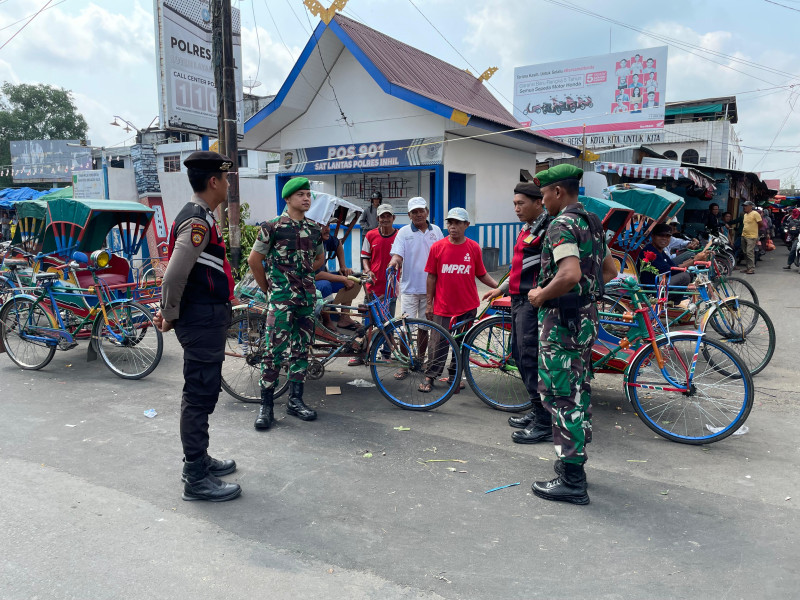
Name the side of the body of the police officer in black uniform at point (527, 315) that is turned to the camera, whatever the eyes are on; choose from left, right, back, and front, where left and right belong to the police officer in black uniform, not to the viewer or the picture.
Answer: left

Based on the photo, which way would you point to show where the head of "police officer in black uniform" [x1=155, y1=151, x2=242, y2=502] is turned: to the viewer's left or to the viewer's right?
to the viewer's right

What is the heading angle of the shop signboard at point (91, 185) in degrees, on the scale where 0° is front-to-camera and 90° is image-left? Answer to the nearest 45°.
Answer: approximately 0°

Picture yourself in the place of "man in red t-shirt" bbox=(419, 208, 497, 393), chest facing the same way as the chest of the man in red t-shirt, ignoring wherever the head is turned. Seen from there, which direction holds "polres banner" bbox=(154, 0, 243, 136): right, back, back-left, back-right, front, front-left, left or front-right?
back-right

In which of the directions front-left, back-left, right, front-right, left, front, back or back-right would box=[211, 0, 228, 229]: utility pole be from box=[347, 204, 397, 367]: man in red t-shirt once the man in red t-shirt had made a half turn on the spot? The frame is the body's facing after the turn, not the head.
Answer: front-left

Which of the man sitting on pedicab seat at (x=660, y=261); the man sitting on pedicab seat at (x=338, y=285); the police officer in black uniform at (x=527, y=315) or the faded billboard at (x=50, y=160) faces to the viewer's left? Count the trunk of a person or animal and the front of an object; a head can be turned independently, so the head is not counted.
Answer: the police officer in black uniform

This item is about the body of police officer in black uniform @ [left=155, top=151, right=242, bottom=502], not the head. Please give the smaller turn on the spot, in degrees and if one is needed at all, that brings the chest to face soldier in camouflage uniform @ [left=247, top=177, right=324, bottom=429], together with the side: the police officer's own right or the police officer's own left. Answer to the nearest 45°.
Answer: approximately 45° to the police officer's own left

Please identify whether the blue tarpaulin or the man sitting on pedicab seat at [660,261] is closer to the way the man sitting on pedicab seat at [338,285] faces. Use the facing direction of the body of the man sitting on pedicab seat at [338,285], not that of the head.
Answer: the man sitting on pedicab seat

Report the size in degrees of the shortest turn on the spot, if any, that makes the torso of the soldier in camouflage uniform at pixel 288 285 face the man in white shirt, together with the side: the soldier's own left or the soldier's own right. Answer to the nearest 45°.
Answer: approximately 90° to the soldier's own left

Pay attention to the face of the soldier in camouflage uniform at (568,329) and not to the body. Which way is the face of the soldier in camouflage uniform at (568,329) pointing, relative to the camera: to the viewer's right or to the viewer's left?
to the viewer's left
